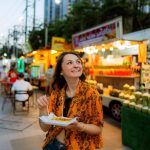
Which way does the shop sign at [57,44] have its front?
toward the camera

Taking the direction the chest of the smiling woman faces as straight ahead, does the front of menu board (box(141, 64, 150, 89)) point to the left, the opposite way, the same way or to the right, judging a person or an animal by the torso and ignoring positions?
the same way

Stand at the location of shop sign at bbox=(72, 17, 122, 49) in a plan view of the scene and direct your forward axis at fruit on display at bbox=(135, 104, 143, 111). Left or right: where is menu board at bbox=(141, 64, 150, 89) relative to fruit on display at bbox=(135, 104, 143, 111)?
left

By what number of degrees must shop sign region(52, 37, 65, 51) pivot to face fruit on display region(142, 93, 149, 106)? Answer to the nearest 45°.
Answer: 0° — it already faces it

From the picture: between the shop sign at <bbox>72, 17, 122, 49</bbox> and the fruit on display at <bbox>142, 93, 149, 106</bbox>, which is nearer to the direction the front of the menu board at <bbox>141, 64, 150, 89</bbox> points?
the fruit on display

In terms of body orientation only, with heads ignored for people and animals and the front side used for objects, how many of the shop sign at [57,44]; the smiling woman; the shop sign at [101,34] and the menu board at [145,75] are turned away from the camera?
0

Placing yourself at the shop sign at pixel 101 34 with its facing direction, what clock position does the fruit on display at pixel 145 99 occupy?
The fruit on display is roughly at 10 o'clock from the shop sign.

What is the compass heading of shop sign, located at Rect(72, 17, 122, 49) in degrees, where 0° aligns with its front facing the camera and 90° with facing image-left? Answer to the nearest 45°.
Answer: approximately 45°

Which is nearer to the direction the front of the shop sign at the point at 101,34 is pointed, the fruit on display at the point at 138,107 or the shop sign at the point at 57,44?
the fruit on display

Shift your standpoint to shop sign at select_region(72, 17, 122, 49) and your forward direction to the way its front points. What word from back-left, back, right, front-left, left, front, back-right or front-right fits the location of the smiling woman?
front-left

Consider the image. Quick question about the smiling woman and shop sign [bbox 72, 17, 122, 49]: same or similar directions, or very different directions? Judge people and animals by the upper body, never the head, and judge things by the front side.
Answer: same or similar directions

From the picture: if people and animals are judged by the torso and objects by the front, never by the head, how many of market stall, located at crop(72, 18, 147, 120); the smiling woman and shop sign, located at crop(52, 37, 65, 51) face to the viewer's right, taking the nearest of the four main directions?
0

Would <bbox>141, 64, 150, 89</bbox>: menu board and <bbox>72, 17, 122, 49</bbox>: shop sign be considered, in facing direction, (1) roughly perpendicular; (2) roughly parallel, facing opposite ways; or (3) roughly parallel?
roughly parallel

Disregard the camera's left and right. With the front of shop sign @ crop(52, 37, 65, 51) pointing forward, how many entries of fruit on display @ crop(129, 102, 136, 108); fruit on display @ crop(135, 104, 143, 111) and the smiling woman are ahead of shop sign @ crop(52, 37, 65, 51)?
3

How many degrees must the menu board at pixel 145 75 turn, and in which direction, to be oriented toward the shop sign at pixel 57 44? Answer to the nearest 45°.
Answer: approximately 90° to its right
